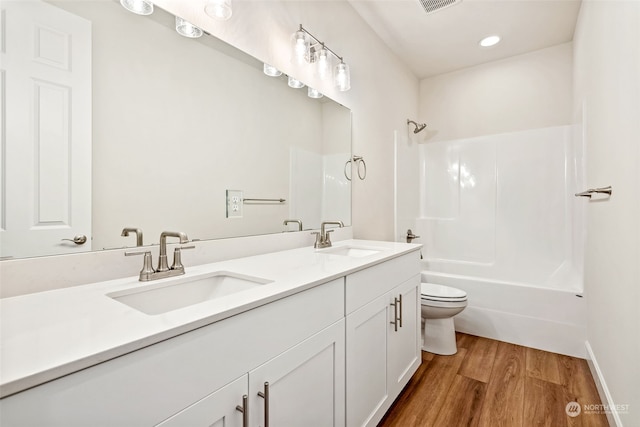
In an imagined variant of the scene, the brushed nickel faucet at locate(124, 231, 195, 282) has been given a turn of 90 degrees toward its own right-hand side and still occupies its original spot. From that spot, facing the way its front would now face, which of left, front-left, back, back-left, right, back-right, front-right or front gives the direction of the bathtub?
back-left

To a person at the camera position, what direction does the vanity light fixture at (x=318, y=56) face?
facing the viewer and to the right of the viewer

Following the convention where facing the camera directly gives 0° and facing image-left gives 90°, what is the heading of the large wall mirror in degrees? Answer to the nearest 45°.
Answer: approximately 315°

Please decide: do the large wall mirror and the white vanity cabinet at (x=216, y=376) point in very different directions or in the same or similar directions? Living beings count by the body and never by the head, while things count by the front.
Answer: same or similar directions

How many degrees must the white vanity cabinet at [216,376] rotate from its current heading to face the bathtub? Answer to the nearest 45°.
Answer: approximately 45° to its left

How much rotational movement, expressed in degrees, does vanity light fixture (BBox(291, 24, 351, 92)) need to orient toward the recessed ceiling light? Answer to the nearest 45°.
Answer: approximately 90° to its left

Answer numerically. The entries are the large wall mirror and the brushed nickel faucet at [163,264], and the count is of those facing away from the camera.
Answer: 0
